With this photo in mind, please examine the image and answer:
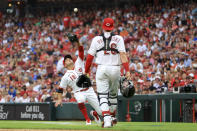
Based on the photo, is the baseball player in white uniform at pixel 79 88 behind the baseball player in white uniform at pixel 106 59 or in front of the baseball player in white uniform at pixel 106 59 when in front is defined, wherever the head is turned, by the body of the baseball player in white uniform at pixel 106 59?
in front

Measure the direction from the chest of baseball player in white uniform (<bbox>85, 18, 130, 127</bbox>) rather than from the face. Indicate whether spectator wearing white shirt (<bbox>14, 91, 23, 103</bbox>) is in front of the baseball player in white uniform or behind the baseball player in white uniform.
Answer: in front

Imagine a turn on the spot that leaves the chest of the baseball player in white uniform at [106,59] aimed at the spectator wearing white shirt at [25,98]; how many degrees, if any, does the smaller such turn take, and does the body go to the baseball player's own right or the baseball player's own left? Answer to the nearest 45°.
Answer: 0° — they already face them

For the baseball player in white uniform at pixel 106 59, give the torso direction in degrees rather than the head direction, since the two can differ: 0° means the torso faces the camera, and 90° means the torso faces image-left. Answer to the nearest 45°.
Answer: approximately 180°
